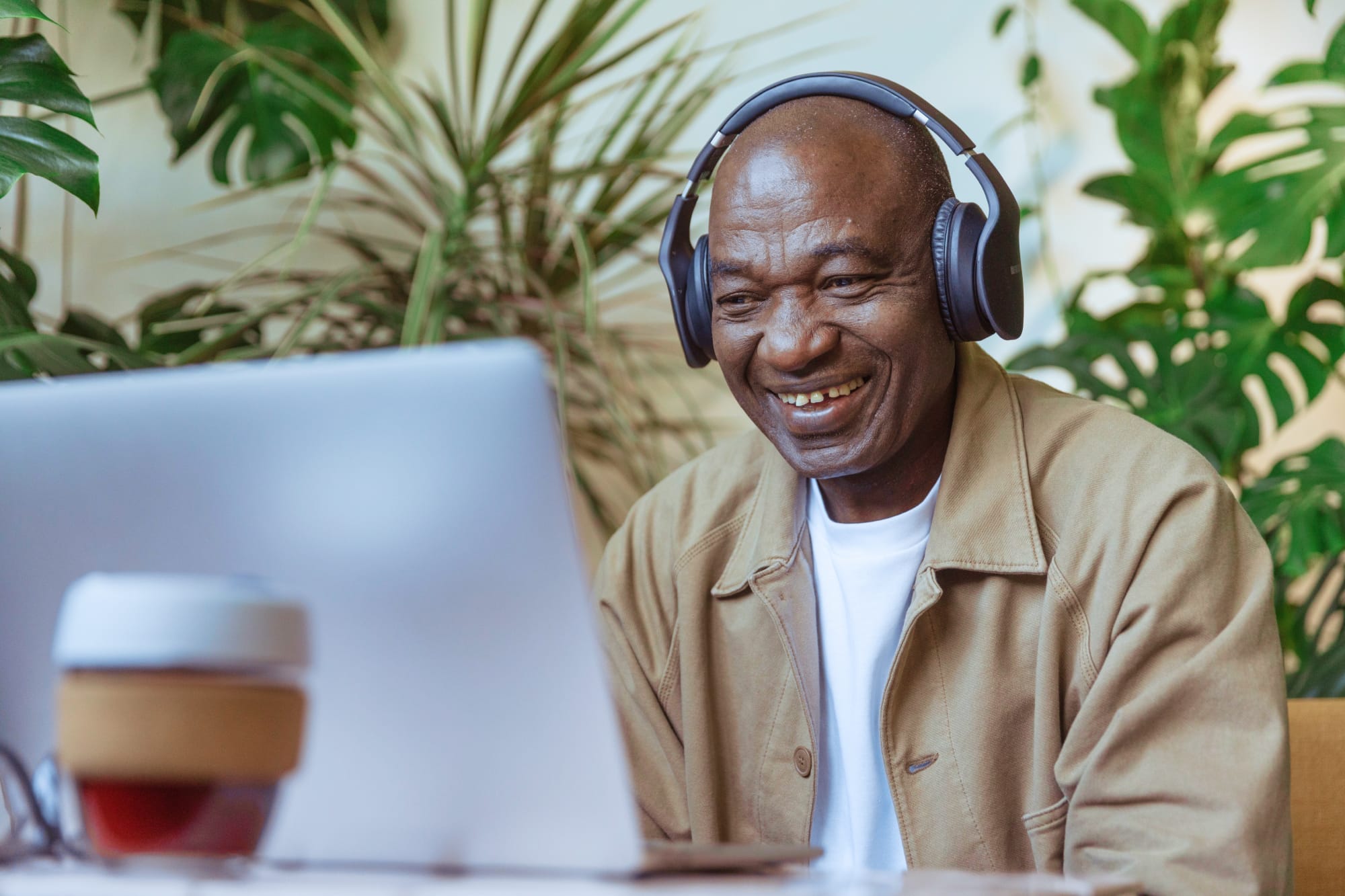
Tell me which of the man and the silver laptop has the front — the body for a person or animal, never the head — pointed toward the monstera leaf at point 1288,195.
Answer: the silver laptop

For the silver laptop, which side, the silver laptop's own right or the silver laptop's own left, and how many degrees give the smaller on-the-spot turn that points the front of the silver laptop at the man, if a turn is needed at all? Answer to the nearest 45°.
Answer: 0° — it already faces them

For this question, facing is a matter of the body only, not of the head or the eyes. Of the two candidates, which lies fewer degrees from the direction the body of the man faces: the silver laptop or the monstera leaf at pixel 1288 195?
the silver laptop

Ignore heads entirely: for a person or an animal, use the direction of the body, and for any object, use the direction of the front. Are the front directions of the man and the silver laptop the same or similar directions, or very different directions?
very different directions

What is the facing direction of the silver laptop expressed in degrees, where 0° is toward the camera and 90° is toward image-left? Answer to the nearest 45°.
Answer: approximately 225°

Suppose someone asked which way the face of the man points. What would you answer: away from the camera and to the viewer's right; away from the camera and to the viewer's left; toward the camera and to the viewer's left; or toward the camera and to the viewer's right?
toward the camera and to the viewer's left

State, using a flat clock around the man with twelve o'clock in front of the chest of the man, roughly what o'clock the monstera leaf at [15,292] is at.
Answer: The monstera leaf is roughly at 2 o'clock from the man.

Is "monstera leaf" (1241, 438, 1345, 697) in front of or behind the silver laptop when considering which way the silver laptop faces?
in front

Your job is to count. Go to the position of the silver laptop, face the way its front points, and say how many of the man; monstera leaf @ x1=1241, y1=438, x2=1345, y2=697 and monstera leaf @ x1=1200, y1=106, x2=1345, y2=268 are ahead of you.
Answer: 3

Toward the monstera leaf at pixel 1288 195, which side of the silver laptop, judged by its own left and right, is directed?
front
